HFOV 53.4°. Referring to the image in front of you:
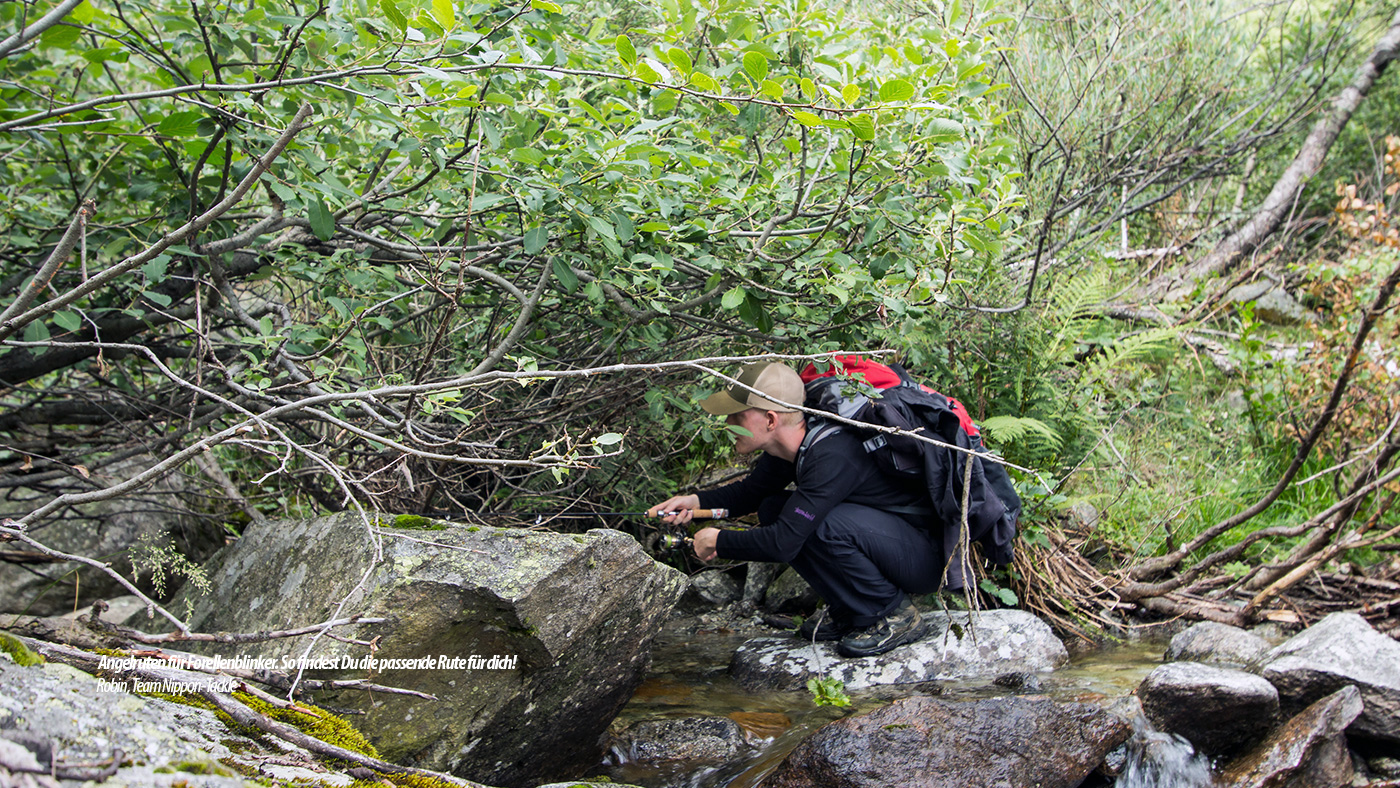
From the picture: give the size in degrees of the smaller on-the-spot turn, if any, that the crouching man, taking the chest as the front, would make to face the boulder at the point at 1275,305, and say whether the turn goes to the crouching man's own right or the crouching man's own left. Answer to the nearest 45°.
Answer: approximately 135° to the crouching man's own right

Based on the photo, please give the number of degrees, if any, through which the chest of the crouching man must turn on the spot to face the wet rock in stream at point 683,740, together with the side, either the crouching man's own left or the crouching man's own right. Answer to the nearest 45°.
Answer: approximately 45° to the crouching man's own left

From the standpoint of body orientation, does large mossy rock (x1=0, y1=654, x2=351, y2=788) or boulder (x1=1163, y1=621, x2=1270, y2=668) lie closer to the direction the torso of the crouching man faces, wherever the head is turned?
the large mossy rock

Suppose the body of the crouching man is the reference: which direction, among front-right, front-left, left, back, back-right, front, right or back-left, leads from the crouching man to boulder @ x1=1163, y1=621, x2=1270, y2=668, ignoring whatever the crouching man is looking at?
back

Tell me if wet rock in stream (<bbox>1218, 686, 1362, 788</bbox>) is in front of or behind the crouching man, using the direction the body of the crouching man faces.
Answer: behind

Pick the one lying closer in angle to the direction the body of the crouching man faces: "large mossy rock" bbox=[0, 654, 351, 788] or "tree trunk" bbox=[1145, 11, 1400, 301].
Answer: the large mossy rock

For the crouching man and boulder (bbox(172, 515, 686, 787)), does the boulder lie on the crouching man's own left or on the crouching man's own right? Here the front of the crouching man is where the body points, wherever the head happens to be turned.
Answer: on the crouching man's own left

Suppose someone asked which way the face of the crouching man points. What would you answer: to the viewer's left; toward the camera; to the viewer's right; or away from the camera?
to the viewer's left

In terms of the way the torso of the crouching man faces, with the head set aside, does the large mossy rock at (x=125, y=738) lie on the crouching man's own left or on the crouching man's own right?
on the crouching man's own left

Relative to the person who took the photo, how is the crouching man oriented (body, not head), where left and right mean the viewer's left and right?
facing to the left of the viewer
